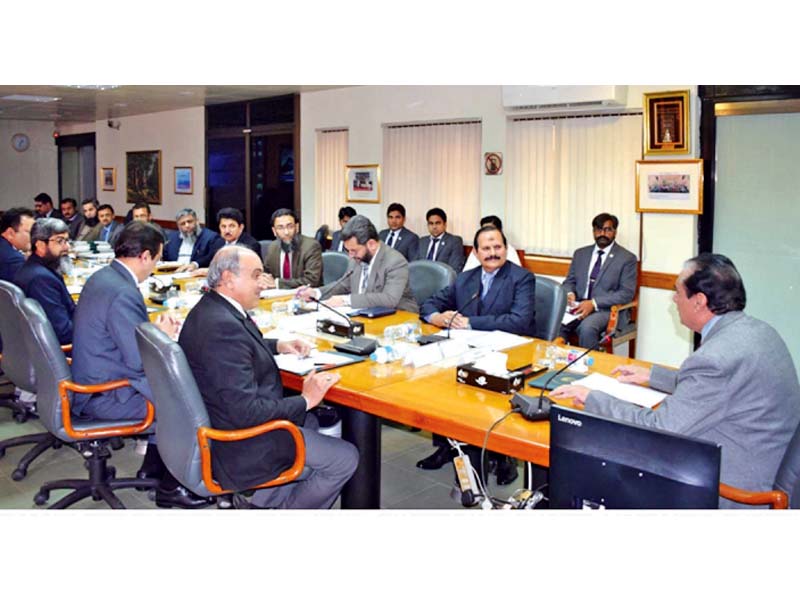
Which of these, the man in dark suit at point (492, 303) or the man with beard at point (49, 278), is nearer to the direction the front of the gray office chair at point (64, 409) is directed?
the man in dark suit

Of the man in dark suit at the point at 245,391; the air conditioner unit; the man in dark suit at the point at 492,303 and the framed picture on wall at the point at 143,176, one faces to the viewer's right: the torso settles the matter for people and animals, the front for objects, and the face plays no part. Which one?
the man in dark suit at the point at 245,391

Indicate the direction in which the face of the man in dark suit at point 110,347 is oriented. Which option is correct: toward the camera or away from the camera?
away from the camera

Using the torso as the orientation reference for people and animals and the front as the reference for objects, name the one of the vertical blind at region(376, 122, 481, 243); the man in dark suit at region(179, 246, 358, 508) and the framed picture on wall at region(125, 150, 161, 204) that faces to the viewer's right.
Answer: the man in dark suit

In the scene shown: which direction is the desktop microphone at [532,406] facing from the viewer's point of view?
to the viewer's right

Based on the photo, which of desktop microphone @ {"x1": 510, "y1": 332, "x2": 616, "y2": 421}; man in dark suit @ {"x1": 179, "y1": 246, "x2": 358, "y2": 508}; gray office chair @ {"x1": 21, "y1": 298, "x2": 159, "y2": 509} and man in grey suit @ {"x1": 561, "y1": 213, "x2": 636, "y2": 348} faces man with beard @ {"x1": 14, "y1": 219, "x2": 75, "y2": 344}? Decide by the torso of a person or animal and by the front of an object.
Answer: the man in grey suit

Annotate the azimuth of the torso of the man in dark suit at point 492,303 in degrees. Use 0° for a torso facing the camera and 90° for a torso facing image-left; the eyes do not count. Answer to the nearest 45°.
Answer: approximately 45°
